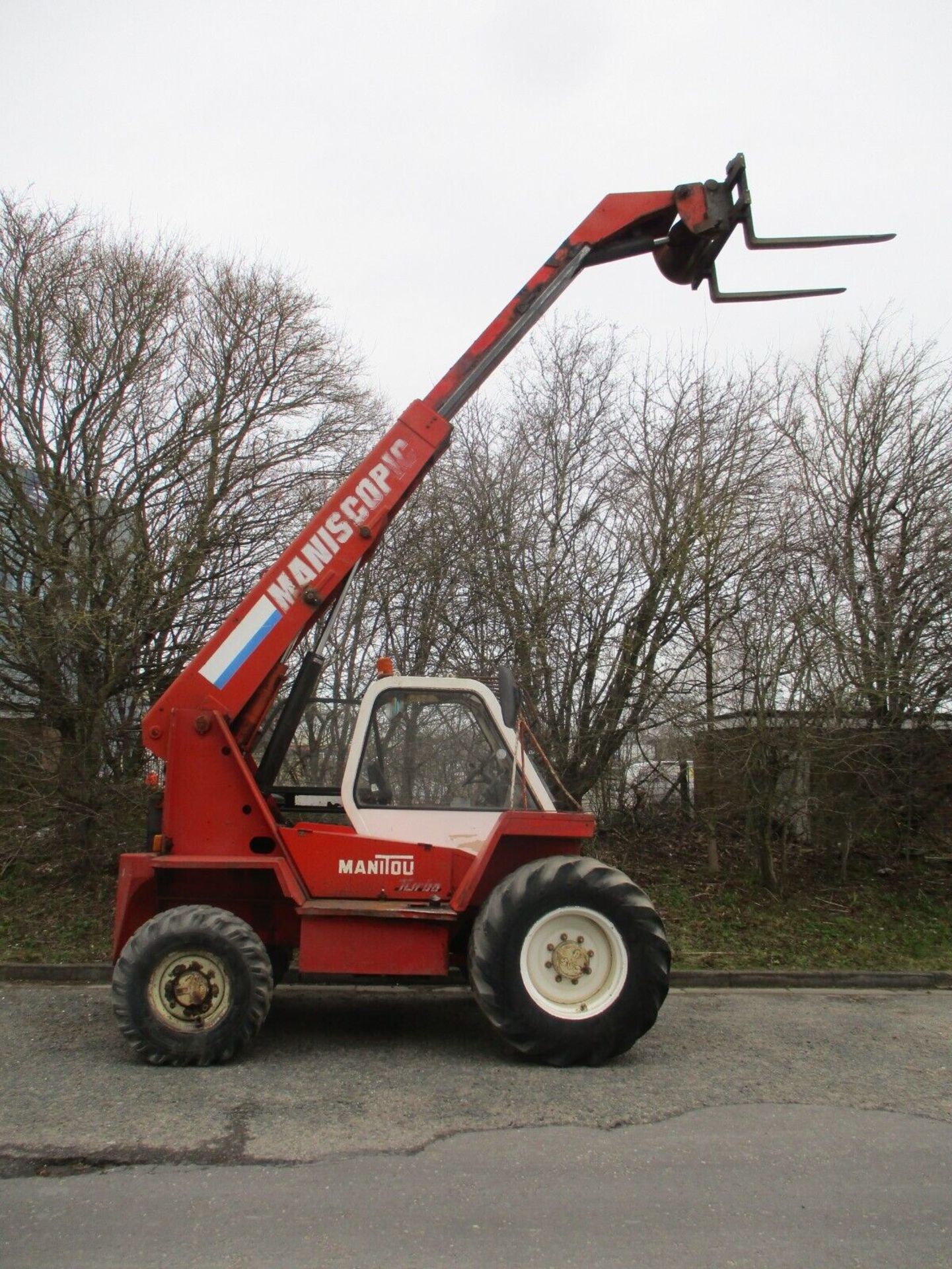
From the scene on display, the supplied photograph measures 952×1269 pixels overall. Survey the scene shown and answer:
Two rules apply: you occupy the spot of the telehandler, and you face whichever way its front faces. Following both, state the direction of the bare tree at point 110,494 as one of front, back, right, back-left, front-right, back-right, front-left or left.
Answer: back-left

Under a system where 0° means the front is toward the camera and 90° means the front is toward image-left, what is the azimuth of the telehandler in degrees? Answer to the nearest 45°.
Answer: approximately 270°
